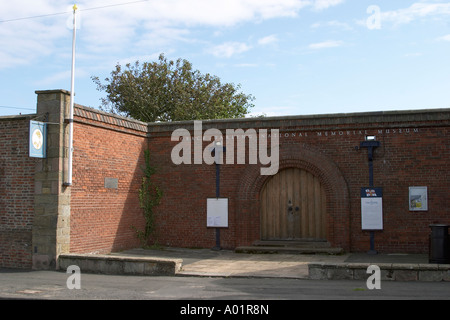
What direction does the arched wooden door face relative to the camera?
toward the camera

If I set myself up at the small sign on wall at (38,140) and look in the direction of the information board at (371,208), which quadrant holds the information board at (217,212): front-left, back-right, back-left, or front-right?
front-left

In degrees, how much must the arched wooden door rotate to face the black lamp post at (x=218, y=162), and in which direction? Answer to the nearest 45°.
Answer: approximately 90° to its right

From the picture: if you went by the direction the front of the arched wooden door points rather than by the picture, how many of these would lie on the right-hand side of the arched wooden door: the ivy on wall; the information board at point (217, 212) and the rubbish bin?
2

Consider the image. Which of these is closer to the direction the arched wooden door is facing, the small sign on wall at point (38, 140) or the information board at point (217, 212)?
the small sign on wall

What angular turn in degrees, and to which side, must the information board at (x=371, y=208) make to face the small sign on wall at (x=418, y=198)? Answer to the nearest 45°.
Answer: approximately 90° to its left

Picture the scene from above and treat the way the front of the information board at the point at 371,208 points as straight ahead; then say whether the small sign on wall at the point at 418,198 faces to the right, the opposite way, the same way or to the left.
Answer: the same way

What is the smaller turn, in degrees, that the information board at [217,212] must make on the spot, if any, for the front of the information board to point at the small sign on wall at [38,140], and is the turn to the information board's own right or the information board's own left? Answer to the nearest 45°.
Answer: approximately 45° to the information board's own right

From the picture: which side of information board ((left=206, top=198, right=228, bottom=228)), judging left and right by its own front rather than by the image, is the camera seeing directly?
front

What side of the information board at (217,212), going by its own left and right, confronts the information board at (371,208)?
left

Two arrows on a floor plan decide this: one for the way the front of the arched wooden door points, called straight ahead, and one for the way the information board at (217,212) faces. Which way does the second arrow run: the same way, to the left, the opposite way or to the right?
the same way

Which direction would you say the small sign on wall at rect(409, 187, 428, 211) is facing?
toward the camera

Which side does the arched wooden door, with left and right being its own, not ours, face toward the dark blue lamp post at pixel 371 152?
left

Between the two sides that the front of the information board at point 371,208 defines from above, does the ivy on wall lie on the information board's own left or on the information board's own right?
on the information board's own right

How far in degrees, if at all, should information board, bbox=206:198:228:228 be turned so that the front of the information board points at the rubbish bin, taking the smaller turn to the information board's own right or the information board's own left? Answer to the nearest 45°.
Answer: approximately 45° to the information board's own left

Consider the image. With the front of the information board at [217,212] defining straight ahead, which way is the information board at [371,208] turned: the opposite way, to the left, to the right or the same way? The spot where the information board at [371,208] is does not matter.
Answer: the same way

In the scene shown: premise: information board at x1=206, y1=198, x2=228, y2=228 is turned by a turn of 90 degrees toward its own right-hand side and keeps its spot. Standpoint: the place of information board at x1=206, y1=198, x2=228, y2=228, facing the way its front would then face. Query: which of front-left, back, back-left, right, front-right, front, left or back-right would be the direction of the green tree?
right

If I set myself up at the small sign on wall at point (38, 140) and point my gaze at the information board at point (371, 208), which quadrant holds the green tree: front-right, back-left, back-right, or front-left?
front-left

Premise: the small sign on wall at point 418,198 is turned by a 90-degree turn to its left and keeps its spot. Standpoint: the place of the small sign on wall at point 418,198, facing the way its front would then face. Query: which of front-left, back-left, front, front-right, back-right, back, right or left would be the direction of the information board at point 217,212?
back
